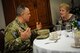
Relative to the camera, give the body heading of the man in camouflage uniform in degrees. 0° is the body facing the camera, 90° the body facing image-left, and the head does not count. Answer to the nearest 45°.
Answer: approximately 270°
